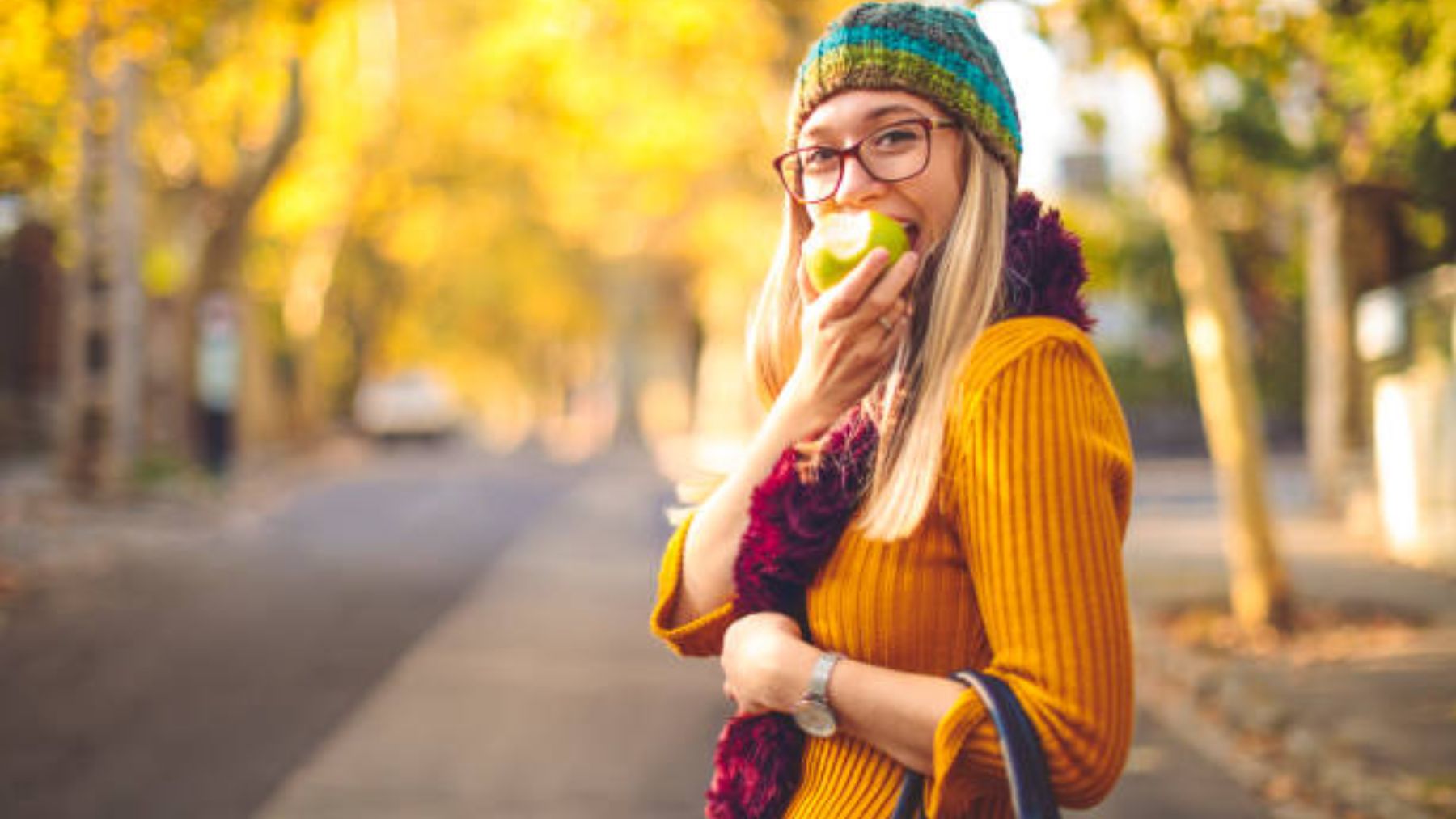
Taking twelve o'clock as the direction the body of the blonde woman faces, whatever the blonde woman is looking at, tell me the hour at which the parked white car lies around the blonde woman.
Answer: The parked white car is roughly at 4 o'clock from the blonde woman.

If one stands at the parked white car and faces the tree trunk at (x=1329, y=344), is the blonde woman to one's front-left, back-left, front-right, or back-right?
front-right

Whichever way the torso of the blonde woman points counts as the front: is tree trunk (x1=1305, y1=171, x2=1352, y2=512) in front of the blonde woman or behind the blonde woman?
behind

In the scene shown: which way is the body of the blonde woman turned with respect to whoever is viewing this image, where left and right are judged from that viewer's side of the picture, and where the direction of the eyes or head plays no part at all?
facing the viewer and to the left of the viewer

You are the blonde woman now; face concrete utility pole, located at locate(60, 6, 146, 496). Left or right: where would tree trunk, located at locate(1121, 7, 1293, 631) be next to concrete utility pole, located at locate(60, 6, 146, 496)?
right

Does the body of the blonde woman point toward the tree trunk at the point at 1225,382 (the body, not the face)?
no

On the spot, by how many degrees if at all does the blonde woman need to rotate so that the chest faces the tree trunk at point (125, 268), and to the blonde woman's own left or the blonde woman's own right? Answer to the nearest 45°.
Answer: approximately 90° to the blonde woman's own right
